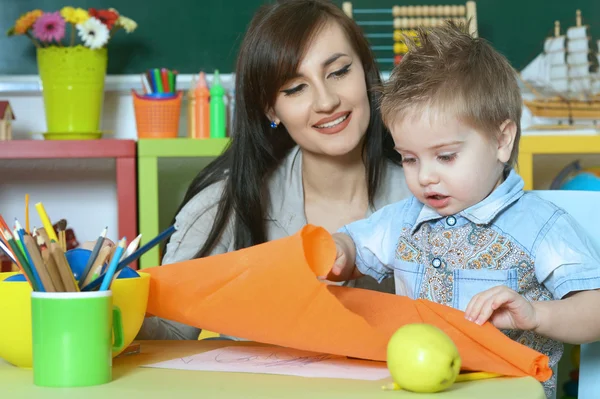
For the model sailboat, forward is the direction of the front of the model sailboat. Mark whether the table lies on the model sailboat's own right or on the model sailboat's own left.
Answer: on the model sailboat's own left

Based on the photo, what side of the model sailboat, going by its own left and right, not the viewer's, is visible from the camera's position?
left

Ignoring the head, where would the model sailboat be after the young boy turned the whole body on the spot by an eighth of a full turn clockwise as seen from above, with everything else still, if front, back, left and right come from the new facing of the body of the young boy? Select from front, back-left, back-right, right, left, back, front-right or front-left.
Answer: right

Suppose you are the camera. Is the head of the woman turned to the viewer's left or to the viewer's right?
to the viewer's right

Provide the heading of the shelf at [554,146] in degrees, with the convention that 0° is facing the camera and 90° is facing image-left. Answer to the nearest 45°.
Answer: approximately 0°

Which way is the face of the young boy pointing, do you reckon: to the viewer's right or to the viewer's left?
to the viewer's left

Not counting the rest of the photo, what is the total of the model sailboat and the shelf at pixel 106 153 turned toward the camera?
1

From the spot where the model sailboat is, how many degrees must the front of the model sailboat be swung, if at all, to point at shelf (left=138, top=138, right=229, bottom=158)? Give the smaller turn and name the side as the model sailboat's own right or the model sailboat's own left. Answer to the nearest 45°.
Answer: approximately 45° to the model sailboat's own left

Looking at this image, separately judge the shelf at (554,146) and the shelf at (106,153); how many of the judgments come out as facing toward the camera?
2

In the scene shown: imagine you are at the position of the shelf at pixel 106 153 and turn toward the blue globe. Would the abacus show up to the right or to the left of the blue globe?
left

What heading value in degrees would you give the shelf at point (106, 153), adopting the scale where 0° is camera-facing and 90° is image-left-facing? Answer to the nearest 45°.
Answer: approximately 0°

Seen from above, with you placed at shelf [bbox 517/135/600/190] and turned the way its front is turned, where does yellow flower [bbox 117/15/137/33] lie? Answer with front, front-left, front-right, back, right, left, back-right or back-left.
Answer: right

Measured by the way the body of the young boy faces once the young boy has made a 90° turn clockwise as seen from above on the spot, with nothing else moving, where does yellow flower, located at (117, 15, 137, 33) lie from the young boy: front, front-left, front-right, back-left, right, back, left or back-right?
front
